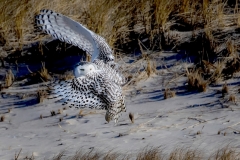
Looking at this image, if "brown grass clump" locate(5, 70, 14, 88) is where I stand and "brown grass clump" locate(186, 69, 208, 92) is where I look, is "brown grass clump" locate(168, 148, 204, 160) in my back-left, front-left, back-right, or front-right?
front-right

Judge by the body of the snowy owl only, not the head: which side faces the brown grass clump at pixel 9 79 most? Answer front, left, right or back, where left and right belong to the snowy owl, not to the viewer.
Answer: front

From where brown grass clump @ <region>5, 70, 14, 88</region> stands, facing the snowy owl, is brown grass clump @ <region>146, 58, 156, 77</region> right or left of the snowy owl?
left

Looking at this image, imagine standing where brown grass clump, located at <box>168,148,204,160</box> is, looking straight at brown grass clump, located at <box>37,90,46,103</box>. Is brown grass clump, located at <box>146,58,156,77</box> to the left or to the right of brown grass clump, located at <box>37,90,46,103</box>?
right

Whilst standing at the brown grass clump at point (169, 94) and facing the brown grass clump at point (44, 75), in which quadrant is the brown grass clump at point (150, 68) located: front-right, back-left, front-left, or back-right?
front-right

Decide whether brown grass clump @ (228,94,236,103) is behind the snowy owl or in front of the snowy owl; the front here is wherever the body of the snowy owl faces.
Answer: behind
